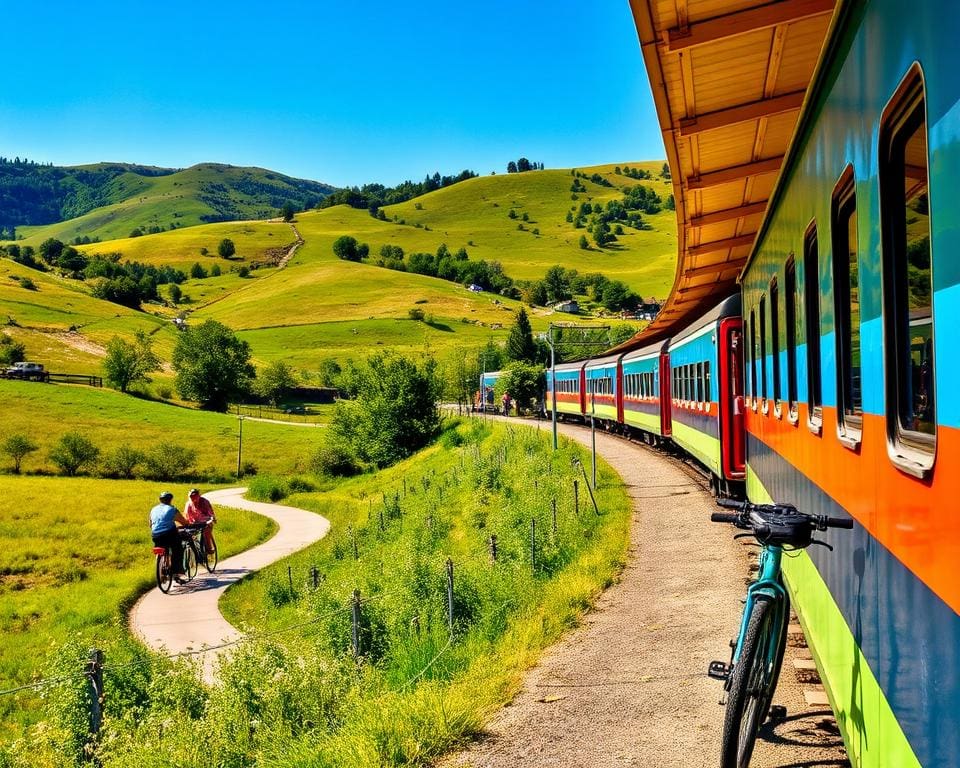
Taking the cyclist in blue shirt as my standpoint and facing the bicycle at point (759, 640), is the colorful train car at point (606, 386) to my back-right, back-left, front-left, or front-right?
back-left

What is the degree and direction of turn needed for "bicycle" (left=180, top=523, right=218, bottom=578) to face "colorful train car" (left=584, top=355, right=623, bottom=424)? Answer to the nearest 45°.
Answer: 0° — it already faces it

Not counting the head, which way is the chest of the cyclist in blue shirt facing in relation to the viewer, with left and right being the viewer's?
facing away from the viewer and to the right of the viewer
